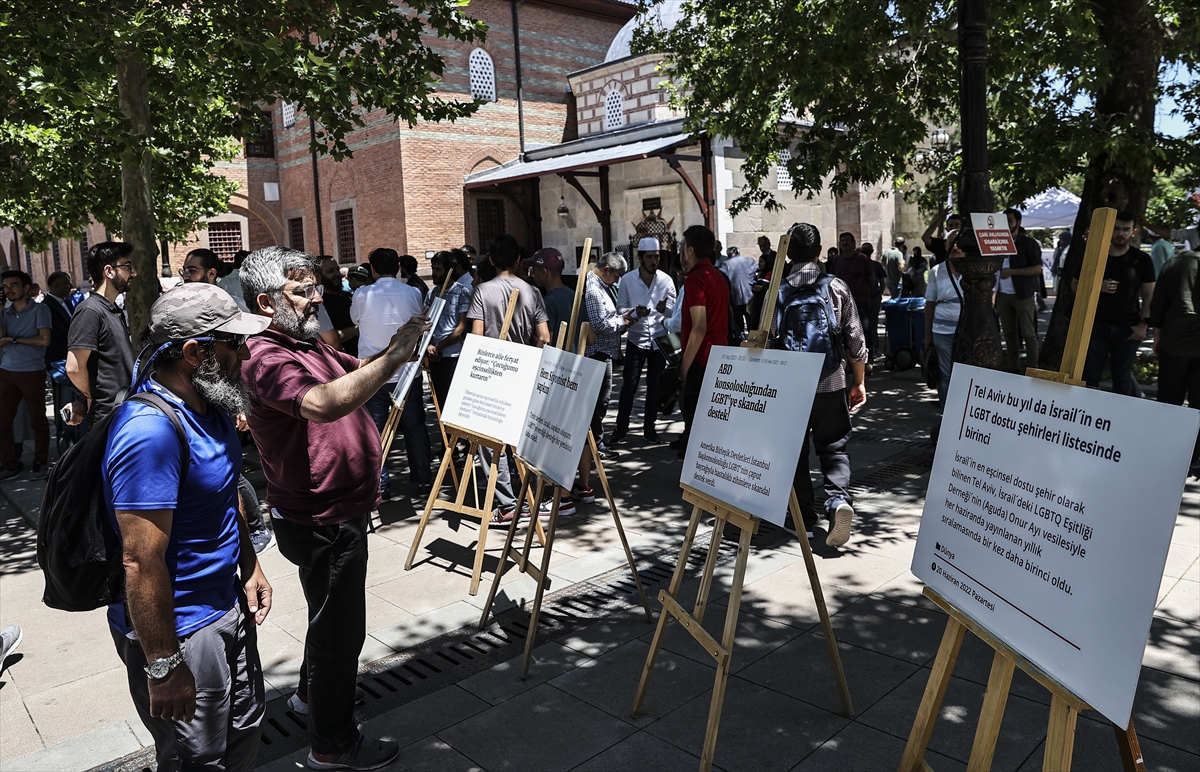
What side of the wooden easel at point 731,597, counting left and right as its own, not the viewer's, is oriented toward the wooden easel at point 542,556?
right

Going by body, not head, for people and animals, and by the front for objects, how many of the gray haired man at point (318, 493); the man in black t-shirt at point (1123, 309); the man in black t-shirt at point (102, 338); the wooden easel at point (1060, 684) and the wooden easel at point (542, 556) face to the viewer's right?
2

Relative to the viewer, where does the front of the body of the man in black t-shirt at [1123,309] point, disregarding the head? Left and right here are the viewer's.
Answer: facing the viewer and to the left of the viewer

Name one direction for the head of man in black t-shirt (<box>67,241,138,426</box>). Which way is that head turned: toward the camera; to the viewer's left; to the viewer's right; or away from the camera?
to the viewer's right

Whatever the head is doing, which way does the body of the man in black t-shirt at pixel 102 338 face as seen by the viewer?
to the viewer's right

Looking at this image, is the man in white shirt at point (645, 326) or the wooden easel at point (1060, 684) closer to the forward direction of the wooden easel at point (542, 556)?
the wooden easel

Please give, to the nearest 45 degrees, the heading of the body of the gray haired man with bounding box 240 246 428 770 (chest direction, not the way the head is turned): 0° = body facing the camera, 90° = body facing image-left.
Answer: approximately 270°

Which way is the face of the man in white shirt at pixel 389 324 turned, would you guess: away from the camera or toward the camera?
away from the camera

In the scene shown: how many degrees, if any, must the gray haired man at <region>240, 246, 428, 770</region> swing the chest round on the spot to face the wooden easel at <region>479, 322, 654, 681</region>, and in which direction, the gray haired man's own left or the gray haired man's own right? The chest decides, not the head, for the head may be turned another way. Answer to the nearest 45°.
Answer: approximately 45° to the gray haired man's own left

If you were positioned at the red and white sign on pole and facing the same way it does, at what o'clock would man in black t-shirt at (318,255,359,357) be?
The man in black t-shirt is roughly at 3 o'clock from the red and white sign on pole.

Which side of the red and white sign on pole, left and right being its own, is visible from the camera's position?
front

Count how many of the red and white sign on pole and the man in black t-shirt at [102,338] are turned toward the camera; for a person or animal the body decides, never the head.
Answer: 1

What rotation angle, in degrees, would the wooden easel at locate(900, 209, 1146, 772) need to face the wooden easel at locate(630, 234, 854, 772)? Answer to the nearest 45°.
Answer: approximately 90° to its right
